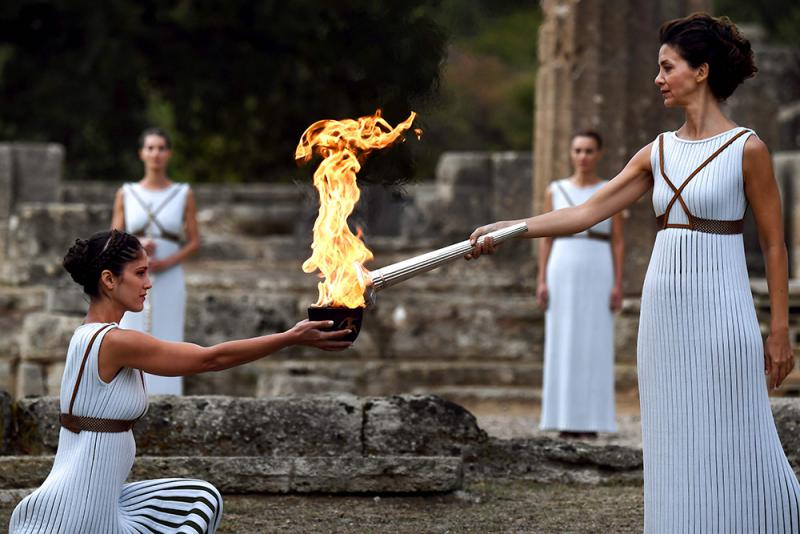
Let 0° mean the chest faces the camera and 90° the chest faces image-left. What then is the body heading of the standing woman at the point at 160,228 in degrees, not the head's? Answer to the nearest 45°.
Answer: approximately 0°

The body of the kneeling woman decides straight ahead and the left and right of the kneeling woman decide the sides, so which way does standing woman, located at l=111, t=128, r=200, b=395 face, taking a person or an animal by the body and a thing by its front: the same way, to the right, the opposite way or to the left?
to the right

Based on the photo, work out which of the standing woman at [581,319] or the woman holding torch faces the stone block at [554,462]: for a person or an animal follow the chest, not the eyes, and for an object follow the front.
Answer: the standing woman

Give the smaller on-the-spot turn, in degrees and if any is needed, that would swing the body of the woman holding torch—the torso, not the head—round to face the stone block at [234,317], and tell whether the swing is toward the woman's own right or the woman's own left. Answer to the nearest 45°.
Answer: approximately 90° to the woman's own right

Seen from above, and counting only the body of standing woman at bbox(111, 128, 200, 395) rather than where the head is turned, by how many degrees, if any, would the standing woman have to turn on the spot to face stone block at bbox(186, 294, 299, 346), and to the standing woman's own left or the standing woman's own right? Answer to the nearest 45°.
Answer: approximately 180°

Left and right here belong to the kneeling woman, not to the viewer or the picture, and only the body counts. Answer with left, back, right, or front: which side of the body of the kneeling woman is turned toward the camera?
right

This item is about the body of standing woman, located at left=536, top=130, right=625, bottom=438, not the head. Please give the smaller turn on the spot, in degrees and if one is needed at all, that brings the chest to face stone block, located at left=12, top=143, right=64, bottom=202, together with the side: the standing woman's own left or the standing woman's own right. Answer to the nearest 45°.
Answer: approximately 135° to the standing woman's own right

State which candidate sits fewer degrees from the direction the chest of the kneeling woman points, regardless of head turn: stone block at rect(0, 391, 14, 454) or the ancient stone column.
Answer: the ancient stone column

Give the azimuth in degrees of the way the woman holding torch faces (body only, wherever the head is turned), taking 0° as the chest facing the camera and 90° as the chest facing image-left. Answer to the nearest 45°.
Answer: approximately 45°

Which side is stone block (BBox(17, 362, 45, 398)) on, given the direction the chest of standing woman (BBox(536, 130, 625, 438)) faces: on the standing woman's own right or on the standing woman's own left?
on the standing woman's own right

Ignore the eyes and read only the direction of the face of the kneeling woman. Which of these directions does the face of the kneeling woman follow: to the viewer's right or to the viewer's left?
to the viewer's right
